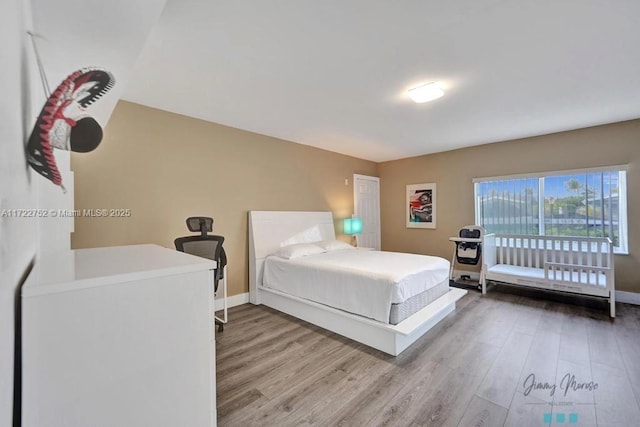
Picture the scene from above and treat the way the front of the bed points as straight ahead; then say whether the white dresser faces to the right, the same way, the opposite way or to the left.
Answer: to the left

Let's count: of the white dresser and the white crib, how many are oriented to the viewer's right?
1

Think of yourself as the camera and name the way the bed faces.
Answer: facing the viewer and to the right of the viewer

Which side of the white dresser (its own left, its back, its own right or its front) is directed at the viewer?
right

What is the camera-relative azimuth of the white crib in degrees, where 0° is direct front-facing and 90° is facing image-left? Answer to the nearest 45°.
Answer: approximately 0°

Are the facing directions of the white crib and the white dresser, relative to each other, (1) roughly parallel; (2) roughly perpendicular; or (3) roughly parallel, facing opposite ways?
roughly parallel, facing opposite ways

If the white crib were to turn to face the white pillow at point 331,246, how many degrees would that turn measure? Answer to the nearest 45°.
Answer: approximately 45° to its right

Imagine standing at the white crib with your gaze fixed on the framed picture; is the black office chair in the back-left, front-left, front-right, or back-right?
front-left

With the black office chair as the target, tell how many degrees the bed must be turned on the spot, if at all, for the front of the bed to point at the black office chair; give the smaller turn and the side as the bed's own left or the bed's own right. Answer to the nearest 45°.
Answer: approximately 135° to the bed's own right

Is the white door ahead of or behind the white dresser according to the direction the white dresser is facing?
ahead

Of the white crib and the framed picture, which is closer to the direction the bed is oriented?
the white crib

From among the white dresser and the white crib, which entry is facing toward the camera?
the white crib

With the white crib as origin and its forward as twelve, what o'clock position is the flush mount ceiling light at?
The flush mount ceiling light is roughly at 1 o'clock from the white crib.

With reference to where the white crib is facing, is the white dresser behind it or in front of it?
in front
